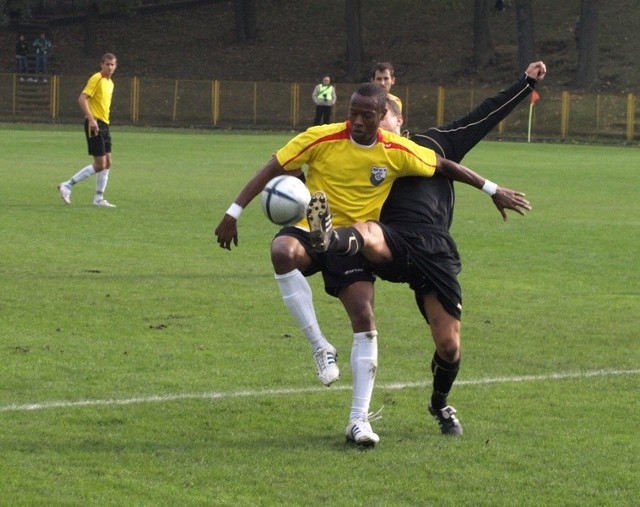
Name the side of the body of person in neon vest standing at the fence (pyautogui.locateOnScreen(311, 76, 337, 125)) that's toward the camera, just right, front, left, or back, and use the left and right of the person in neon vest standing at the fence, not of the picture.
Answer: front

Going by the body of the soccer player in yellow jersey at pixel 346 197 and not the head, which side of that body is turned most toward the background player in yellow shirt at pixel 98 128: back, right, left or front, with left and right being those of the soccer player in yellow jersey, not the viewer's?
back

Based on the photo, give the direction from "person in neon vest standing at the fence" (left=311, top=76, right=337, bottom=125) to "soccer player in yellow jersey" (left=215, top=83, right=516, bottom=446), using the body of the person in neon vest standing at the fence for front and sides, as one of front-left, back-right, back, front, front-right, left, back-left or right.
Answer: front

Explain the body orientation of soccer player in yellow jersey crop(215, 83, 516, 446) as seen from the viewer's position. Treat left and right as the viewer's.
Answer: facing the viewer

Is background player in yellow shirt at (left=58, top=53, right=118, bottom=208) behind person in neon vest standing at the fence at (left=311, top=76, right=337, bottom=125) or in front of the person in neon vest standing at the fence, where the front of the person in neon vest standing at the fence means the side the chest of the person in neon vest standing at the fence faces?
in front

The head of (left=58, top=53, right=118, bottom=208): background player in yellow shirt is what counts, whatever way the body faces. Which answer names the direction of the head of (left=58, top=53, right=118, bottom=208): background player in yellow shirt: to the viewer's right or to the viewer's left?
to the viewer's right

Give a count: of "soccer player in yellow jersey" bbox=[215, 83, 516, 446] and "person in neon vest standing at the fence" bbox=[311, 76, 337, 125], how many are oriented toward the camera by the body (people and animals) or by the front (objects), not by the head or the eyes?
2

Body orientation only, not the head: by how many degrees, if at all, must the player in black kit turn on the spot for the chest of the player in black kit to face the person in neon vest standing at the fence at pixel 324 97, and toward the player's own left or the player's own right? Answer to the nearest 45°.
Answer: approximately 135° to the player's own right

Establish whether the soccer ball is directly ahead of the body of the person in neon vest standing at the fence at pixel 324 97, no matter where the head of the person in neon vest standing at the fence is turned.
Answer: yes

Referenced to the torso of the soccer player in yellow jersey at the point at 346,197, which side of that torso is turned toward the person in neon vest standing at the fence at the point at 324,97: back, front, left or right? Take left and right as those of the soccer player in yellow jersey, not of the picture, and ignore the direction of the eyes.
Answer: back

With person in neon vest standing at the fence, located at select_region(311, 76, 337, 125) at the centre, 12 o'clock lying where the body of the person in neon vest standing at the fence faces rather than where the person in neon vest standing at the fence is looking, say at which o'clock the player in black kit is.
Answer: The player in black kit is roughly at 12 o'clock from the person in neon vest standing at the fence.
